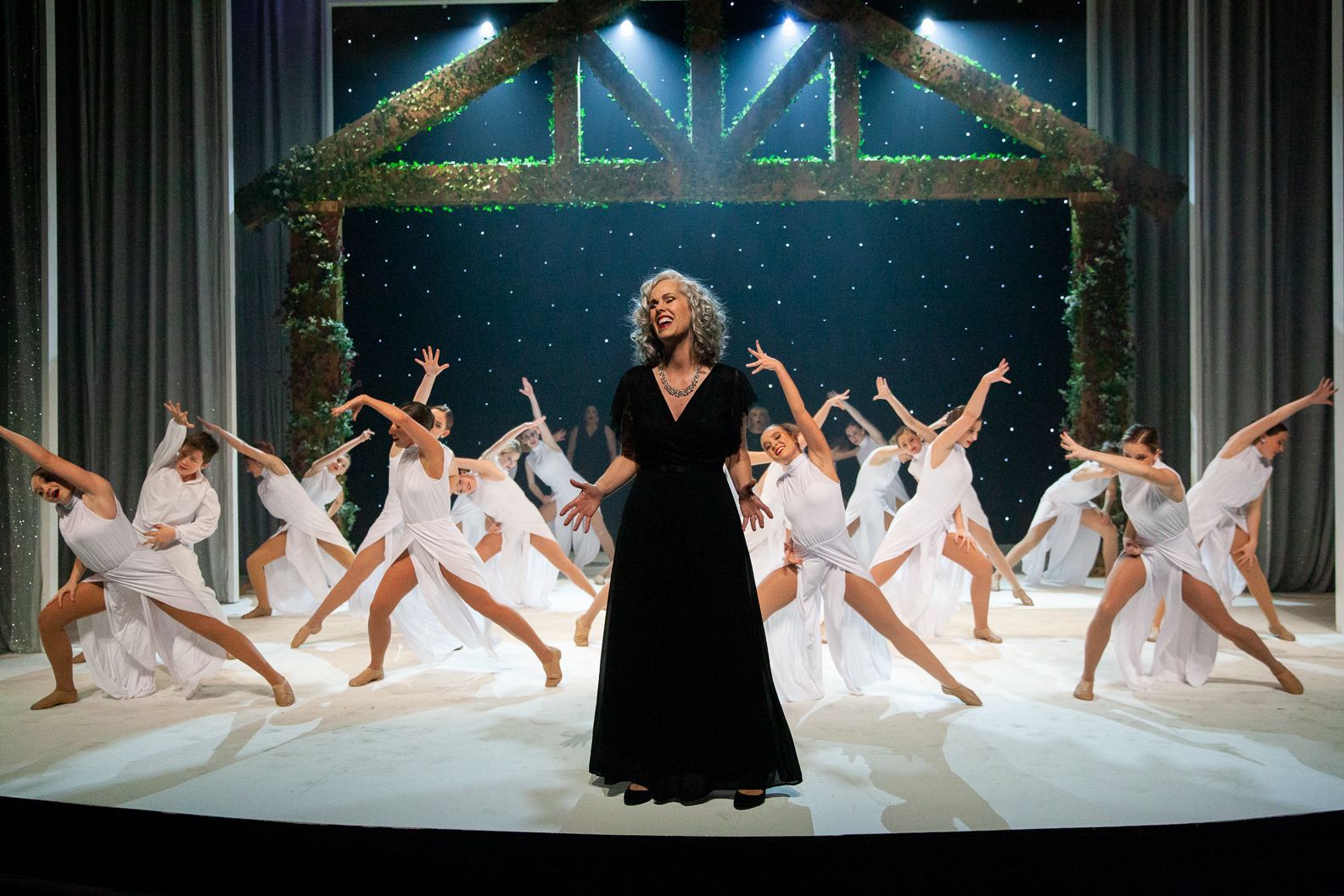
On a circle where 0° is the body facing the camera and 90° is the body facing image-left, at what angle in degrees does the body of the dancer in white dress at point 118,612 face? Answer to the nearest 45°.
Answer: approximately 45°

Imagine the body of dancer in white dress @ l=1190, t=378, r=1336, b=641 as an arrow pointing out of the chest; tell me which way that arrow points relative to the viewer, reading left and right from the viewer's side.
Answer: facing the viewer and to the right of the viewer

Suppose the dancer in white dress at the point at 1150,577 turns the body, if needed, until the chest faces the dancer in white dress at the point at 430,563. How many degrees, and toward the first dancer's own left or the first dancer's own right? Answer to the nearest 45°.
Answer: approximately 45° to the first dancer's own right

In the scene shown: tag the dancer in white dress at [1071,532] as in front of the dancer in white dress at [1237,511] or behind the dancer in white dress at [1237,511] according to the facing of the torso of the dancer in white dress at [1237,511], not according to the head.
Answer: behind

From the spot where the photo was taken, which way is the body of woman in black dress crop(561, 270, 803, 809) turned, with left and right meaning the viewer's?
facing the viewer

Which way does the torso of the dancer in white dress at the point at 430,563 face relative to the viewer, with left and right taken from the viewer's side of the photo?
facing the viewer and to the left of the viewer

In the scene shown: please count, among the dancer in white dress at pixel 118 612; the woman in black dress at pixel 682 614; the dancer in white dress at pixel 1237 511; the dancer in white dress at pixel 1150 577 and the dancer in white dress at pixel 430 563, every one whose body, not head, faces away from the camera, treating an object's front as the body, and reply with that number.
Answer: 0

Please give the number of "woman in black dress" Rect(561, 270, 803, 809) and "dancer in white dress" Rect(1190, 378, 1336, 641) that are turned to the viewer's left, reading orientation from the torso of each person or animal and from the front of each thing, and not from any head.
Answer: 0

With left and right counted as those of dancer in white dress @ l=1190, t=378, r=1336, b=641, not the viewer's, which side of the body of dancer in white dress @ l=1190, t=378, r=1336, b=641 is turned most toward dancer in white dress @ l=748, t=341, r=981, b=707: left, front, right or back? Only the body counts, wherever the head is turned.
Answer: right

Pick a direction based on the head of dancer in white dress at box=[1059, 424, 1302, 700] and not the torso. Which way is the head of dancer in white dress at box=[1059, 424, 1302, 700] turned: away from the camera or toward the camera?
toward the camera

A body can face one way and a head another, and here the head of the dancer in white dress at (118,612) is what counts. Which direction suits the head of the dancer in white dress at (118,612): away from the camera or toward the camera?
toward the camera

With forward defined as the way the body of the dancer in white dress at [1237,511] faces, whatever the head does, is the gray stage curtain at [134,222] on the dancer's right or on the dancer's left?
on the dancer's right

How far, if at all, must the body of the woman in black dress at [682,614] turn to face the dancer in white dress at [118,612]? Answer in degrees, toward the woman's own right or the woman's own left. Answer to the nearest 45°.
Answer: approximately 135° to the woman's own right
